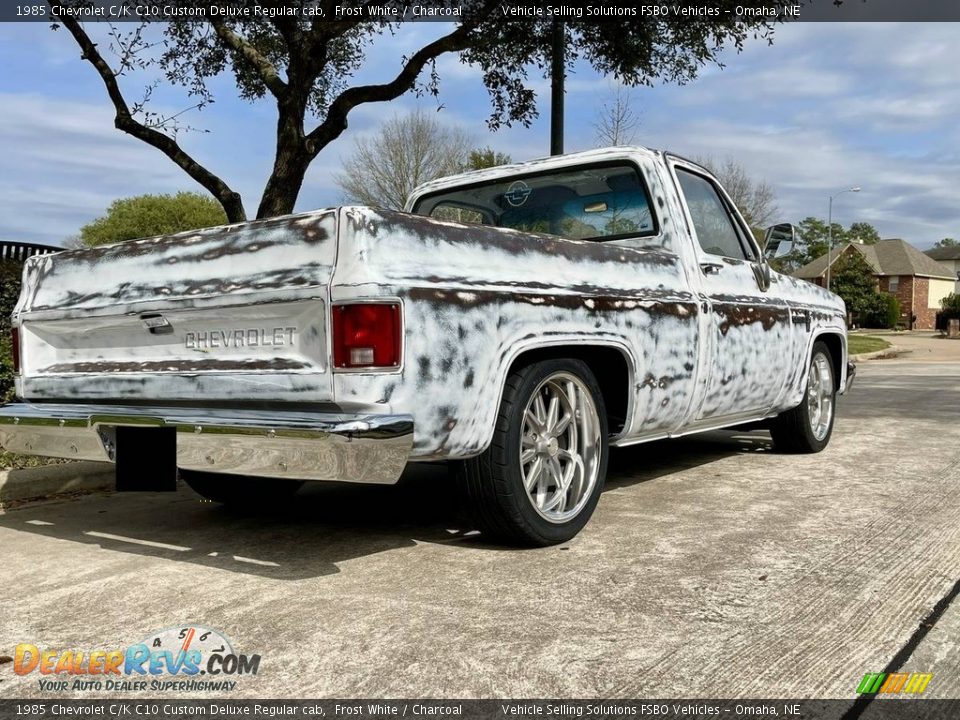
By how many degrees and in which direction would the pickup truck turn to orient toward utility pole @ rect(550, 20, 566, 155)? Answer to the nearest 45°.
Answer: approximately 45° to its left

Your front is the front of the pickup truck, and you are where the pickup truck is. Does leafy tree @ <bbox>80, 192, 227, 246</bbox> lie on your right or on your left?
on your left

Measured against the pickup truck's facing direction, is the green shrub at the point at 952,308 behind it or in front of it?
in front

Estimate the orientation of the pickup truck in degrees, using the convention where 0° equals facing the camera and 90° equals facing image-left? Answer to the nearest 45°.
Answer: approximately 225°

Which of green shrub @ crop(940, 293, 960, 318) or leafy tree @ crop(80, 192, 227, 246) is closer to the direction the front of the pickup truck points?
the green shrub
